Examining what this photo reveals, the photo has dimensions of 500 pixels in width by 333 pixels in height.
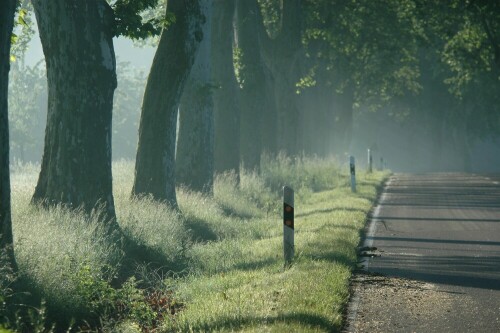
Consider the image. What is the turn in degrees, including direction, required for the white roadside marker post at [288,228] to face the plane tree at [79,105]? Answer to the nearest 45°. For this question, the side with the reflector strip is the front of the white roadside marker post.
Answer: approximately 135° to its right

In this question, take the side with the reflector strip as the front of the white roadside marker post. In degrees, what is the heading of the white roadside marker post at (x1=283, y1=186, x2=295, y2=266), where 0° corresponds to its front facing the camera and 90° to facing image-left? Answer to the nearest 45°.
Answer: approximately 0°
